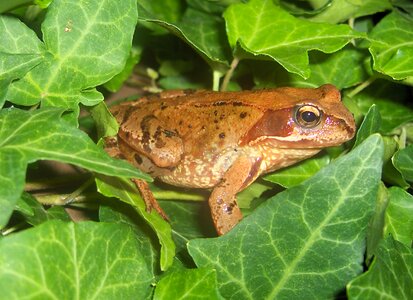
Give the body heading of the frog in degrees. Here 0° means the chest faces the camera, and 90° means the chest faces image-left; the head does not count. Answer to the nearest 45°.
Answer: approximately 270°
